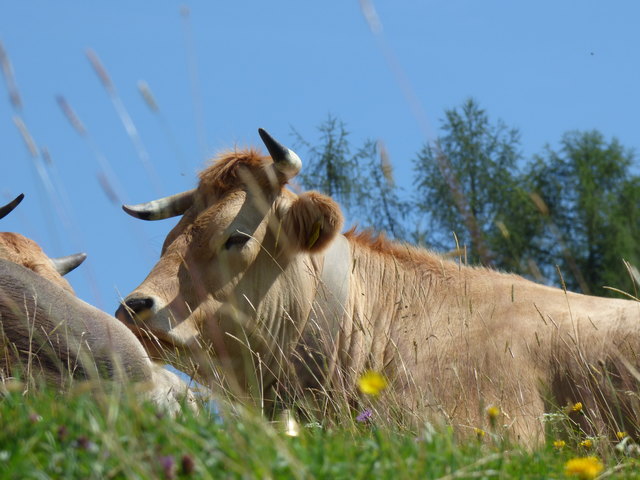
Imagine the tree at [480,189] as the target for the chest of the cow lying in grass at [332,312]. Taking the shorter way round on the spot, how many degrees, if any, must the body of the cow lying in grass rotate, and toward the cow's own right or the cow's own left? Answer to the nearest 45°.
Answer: approximately 90° to the cow's own right

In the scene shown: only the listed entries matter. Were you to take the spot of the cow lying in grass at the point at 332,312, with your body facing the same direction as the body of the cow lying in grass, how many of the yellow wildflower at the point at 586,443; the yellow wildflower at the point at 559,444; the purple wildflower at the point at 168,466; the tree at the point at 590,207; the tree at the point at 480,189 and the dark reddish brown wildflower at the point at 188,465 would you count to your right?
2

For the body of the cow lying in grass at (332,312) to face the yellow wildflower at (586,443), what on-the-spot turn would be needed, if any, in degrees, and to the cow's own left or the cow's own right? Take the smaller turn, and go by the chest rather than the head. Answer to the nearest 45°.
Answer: approximately 135° to the cow's own left

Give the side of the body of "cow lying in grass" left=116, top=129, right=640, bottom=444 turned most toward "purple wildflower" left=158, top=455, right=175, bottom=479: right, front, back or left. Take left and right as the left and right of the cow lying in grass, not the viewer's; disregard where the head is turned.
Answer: left

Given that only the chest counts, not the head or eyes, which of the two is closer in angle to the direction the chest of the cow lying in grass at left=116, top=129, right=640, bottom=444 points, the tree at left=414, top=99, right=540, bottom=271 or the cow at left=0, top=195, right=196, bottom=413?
the cow

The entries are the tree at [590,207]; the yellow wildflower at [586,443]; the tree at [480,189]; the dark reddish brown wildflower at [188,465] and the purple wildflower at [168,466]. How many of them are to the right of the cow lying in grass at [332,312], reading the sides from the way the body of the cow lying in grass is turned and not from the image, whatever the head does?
2

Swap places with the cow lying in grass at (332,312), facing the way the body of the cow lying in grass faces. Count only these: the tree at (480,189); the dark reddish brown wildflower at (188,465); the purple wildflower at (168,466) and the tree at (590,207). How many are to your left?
2

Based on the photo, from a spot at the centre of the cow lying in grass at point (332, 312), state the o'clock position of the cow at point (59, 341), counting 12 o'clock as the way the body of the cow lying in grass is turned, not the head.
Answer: The cow is roughly at 12 o'clock from the cow lying in grass.

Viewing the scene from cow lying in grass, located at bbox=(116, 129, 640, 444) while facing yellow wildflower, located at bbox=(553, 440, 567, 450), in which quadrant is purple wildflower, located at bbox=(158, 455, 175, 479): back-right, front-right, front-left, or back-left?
front-right

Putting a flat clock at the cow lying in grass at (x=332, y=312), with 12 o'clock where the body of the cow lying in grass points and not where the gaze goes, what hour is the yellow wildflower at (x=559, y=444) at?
The yellow wildflower is roughly at 8 o'clock from the cow lying in grass.

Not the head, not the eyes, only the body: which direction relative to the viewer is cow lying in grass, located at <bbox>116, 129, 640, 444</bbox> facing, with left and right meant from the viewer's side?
facing to the left of the viewer

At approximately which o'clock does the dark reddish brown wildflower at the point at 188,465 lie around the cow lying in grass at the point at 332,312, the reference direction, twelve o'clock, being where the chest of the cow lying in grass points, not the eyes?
The dark reddish brown wildflower is roughly at 9 o'clock from the cow lying in grass.

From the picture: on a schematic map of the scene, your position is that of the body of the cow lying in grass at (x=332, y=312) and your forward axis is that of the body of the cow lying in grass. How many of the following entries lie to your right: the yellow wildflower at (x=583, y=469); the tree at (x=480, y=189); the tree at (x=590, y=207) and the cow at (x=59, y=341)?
2
